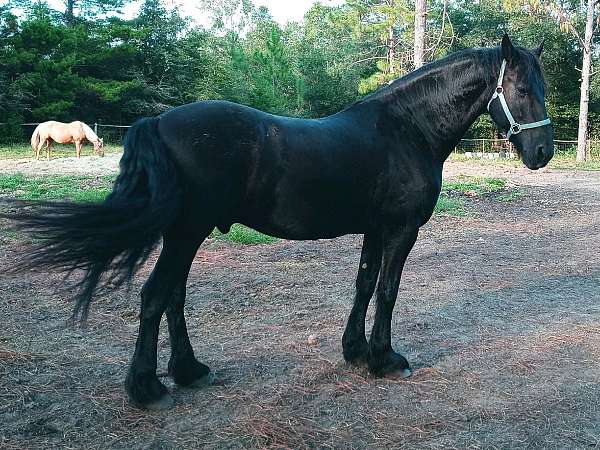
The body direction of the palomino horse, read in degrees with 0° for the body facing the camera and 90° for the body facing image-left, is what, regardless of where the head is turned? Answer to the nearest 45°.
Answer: approximately 270°

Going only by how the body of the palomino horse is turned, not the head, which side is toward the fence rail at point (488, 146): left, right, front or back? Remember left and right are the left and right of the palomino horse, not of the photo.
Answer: front

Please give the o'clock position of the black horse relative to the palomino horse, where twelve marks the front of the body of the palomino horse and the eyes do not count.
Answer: The black horse is roughly at 3 o'clock from the palomino horse.

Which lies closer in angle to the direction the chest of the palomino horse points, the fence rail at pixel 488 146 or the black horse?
the fence rail
